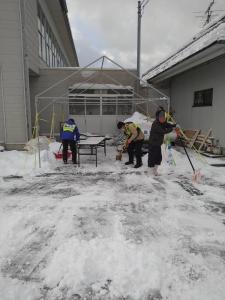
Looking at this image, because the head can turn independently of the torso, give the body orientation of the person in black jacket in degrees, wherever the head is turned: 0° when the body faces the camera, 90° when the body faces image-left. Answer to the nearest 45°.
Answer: approximately 270°

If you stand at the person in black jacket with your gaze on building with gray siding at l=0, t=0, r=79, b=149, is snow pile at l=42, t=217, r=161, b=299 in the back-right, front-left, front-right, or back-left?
back-left

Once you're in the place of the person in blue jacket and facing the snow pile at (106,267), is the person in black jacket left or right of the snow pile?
left

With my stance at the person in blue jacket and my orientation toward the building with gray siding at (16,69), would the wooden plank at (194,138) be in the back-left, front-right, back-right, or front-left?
back-right

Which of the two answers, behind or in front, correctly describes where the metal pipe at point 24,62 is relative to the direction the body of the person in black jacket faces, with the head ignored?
behind

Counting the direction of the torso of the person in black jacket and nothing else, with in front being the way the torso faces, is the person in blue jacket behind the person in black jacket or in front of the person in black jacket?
behind

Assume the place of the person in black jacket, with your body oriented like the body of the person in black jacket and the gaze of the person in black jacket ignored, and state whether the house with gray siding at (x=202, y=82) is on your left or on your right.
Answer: on your left

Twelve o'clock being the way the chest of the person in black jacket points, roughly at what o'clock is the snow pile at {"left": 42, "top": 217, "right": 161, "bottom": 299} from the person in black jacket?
The snow pile is roughly at 3 o'clock from the person in black jacket.
